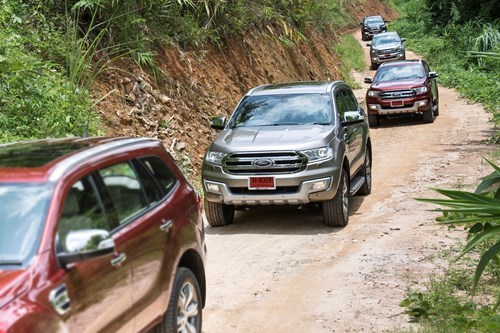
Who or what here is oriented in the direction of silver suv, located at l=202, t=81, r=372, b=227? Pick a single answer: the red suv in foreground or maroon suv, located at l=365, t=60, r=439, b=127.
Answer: the maroon suv

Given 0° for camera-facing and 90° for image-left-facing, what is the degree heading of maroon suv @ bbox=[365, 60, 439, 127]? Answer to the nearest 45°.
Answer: approximately 0°

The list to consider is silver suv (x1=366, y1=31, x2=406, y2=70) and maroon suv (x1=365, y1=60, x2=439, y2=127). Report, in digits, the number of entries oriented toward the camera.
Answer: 2

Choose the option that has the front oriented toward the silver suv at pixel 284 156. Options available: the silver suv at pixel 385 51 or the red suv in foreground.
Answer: the silver suv at pixel 385 51

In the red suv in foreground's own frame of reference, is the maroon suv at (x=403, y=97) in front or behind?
behind

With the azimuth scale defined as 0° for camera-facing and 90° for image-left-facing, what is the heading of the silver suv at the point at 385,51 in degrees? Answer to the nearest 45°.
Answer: approximately 0°

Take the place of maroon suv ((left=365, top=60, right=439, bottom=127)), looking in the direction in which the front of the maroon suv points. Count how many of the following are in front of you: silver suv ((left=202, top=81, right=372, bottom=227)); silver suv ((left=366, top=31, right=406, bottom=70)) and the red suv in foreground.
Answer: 2

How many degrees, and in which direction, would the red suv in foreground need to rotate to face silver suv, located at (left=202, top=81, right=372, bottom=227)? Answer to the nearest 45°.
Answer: approximately 180°

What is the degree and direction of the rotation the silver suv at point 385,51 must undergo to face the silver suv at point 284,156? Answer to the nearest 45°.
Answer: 0° — it already faces it

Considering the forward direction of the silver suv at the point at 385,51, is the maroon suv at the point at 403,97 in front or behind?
in front
